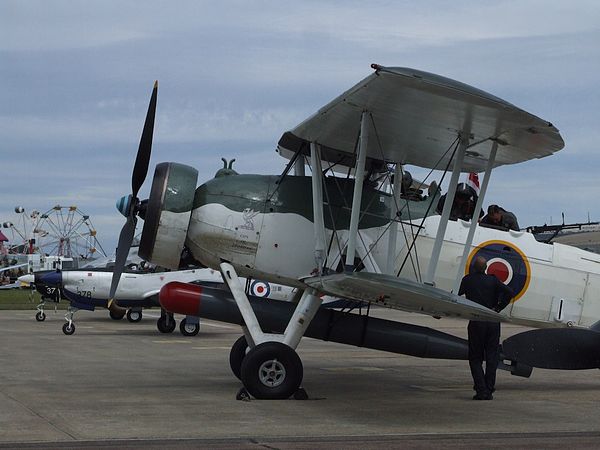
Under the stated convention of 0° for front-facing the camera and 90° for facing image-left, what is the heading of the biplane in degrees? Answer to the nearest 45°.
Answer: approximately 90°

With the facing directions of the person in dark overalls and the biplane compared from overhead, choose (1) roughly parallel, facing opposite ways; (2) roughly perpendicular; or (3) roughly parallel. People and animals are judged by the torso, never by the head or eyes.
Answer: roughly perpendicular

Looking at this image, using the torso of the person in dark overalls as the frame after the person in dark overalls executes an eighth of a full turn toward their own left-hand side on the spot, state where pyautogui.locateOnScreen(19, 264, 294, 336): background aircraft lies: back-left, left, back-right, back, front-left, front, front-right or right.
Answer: front

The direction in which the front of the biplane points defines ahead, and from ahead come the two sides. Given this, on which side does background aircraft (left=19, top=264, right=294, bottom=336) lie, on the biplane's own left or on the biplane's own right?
on the biplane's own right

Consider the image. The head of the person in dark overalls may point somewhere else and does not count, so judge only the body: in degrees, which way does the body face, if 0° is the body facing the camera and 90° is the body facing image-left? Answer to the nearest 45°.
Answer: approximately 180°
